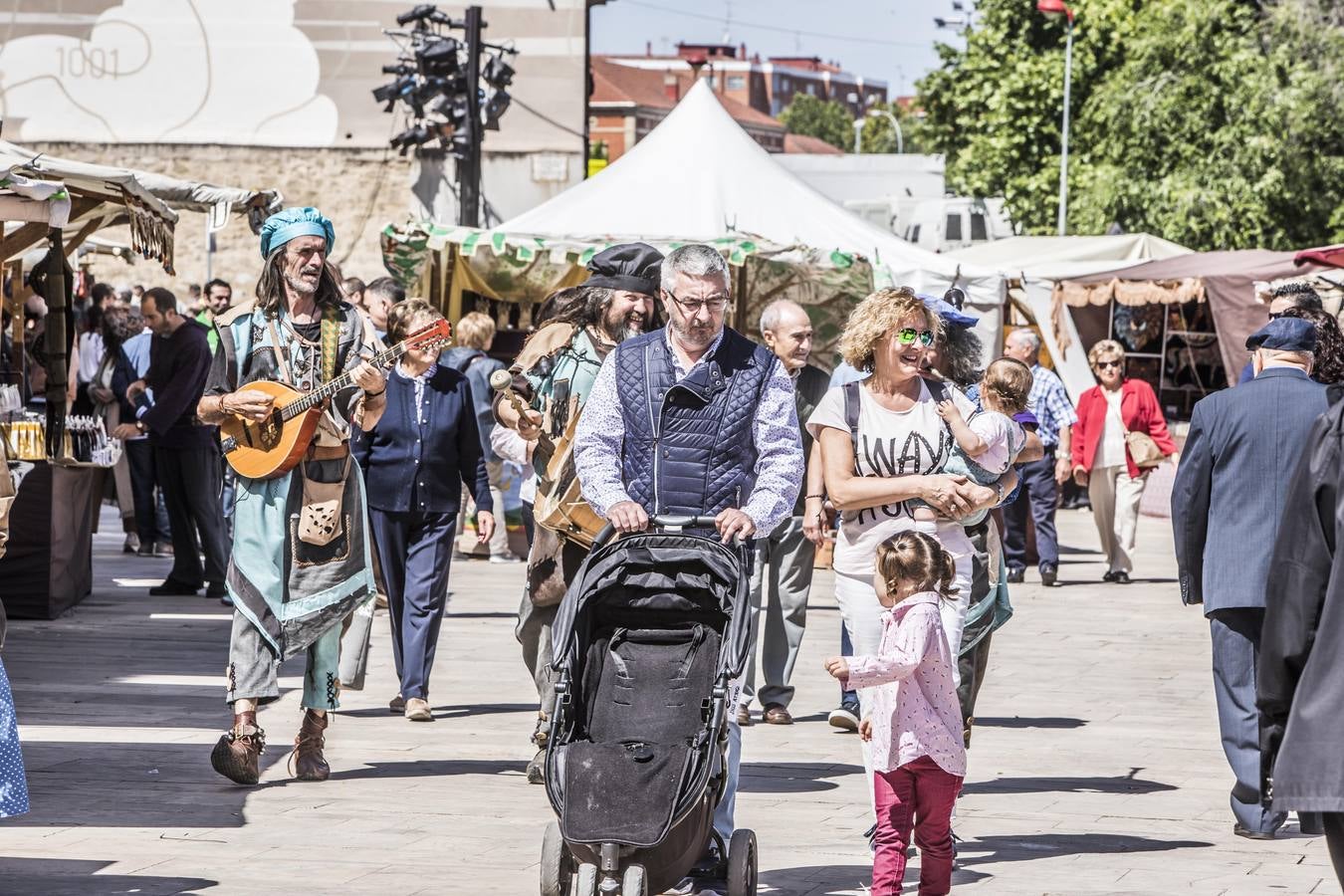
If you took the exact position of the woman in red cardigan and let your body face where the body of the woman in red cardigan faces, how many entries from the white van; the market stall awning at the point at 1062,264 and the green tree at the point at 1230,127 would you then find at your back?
3

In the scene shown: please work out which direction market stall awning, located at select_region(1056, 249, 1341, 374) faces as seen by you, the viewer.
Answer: facing the viewer and to the left of the viewer

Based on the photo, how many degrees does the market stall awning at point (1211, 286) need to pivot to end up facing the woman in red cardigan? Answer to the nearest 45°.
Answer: approximately 45° to its left

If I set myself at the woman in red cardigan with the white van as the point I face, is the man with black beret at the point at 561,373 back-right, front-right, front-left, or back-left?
back-left

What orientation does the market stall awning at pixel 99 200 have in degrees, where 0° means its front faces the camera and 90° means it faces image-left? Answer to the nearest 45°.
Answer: approximately 270°

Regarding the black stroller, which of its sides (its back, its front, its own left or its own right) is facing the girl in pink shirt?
left

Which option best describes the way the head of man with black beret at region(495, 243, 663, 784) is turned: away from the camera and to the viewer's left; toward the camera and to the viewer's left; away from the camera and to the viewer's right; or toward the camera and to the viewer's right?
toward the camera and to the viewer's right

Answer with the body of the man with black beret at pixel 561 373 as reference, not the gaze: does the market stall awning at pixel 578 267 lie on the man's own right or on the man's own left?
on the man's own left
